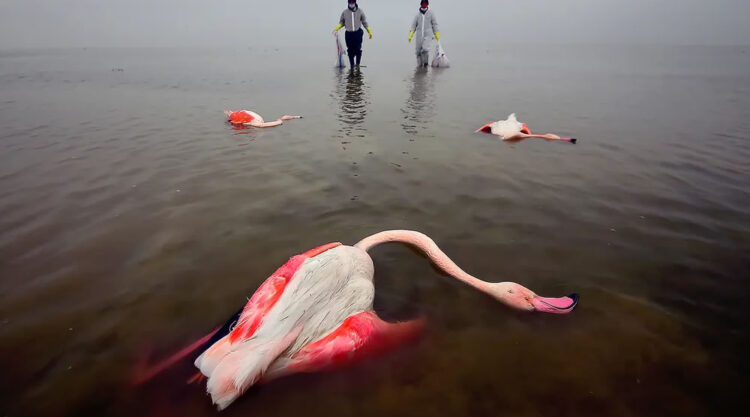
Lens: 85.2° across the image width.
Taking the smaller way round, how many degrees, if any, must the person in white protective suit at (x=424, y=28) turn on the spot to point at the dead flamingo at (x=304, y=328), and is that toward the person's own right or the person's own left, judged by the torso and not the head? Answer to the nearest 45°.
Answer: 0° — they already face it

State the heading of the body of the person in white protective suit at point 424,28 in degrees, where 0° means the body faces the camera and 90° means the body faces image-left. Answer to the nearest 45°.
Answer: approximately 0°
